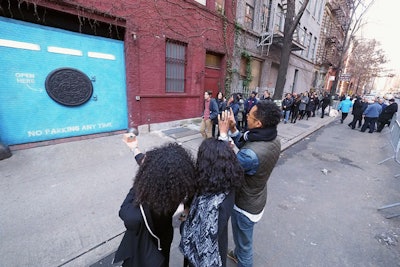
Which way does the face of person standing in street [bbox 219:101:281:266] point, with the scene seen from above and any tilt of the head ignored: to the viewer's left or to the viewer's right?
to the viewer's left

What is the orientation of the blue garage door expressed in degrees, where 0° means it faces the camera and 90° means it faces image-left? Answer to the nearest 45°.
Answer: approximately 315°

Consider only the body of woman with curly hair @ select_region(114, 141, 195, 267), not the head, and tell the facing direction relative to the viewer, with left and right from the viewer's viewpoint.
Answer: facing away from the viewer and to the left of the viewer

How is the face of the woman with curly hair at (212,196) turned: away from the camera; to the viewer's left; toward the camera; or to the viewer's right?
away from the camera

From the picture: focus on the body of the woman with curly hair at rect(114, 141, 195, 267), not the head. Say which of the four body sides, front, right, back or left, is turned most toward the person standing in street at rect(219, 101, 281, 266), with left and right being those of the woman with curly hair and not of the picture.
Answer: right

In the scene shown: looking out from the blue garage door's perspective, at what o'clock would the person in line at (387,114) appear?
The person in line is roughly at 11 o'clock from the blue garage door.

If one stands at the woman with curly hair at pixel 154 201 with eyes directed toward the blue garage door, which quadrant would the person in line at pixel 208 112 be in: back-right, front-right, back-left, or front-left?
front-right

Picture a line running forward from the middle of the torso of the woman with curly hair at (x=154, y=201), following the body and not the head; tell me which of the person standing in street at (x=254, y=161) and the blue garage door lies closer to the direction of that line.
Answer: the blue garage door

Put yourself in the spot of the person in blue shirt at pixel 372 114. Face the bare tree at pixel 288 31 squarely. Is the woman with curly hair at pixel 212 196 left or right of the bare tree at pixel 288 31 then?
left

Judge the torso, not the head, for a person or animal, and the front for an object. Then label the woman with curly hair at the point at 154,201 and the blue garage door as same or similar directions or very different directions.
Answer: very different directions

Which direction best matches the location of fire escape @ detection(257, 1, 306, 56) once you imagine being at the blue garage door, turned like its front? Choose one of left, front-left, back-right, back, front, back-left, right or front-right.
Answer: front-left

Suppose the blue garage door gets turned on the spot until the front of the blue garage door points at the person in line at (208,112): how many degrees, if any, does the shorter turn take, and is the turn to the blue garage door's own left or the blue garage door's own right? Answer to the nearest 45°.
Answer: approximately 45° to the blue garage door's own left

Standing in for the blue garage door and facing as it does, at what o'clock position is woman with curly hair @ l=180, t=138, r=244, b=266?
The woman with curly hair is roughly at 1 o'clock from the blue garage door.
